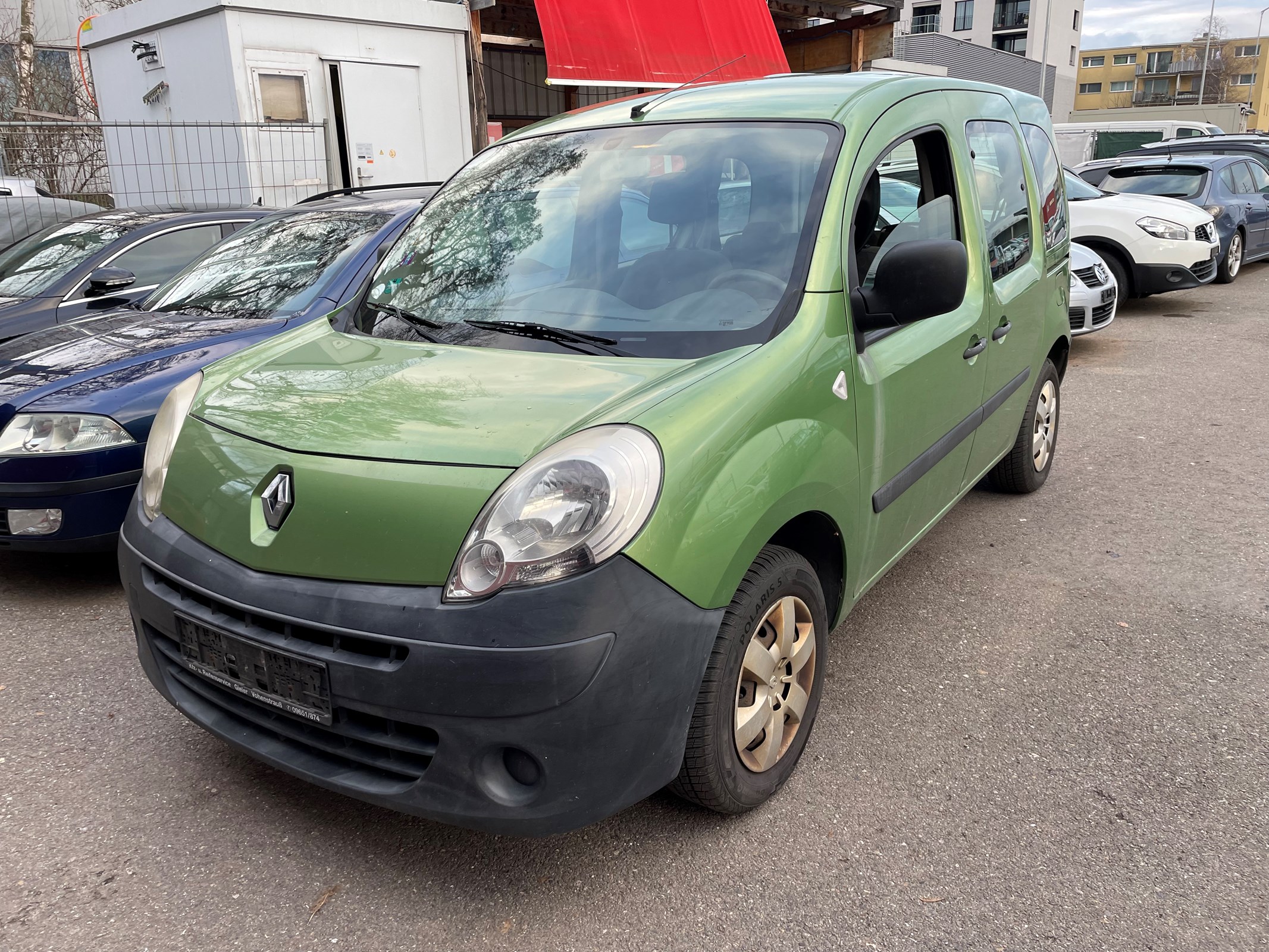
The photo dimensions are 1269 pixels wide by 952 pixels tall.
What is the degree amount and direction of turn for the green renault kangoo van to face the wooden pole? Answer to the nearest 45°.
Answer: approximately 135° to its right

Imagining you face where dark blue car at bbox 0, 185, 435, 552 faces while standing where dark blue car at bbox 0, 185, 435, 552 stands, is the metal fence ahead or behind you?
behind

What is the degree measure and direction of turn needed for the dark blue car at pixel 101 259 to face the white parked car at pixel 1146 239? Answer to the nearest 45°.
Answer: approximately 135° to its left

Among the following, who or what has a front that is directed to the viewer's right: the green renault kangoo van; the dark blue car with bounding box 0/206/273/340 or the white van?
the white van

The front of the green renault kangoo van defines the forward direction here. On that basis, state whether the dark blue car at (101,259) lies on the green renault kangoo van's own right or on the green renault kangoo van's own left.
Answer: on the green renault kangoo van's own right

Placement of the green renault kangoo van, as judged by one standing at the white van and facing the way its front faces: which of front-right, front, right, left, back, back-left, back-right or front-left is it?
right

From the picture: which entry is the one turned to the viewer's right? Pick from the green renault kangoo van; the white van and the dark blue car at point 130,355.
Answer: the white van

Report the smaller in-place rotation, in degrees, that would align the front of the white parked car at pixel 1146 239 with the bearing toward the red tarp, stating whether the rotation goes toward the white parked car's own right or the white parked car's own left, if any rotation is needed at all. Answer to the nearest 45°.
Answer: approximately 135° to the white parked car's own right

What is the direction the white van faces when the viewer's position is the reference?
facing to the right of the viewer

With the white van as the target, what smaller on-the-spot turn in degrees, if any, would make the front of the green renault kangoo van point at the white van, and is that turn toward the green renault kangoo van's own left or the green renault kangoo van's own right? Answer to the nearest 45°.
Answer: approximately 180°

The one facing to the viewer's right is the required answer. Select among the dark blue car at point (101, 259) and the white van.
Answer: the white van
